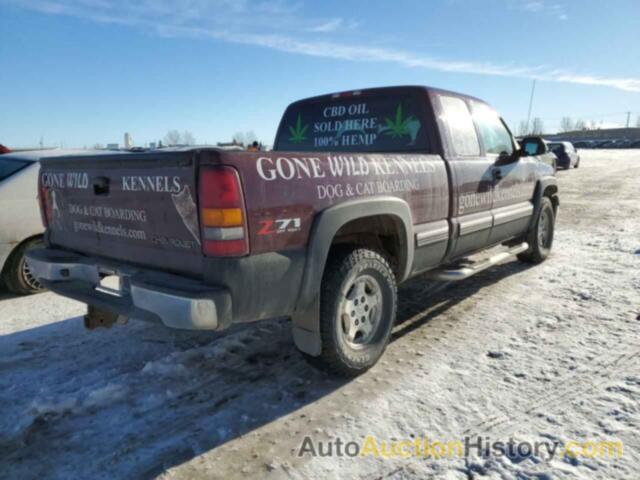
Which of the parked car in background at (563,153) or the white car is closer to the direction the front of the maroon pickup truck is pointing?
the parked car in background

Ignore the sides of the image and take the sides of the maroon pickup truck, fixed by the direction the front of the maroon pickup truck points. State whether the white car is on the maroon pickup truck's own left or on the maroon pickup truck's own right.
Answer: on the maroon pickup truck's own left

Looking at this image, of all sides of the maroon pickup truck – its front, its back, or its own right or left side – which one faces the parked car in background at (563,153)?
front

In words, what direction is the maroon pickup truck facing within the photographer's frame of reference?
facing away from the viewer and to the right of the viewer
